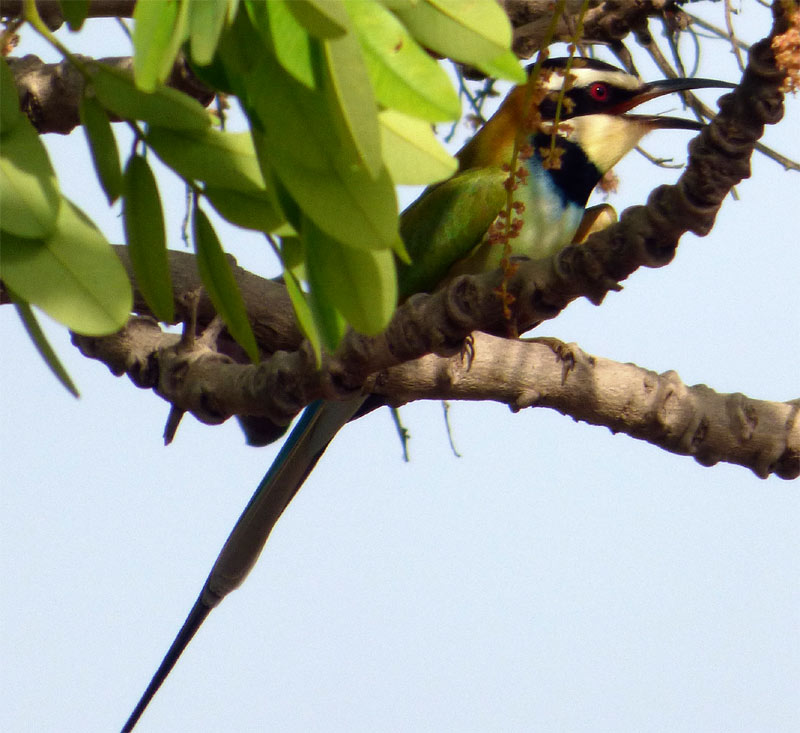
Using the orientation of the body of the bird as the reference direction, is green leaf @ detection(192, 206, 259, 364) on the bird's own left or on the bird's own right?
on the bird's own right

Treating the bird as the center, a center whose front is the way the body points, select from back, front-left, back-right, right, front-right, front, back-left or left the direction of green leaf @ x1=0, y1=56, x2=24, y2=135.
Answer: right

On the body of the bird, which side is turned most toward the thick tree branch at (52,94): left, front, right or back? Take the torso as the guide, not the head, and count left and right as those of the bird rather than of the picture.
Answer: back

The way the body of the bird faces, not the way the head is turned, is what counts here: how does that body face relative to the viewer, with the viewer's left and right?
facing to the right of the viewer

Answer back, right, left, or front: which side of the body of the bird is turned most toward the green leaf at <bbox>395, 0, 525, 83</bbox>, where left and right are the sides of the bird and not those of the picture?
right

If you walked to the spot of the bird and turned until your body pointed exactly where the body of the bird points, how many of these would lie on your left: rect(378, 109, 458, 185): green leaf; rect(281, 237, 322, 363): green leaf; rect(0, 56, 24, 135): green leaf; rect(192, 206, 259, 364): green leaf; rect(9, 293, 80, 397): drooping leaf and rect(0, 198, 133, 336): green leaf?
0

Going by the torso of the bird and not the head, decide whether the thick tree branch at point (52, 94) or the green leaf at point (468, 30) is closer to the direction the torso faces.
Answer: the green leaf

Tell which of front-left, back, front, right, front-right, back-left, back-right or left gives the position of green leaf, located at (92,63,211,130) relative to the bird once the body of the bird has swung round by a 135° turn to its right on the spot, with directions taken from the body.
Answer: front-left

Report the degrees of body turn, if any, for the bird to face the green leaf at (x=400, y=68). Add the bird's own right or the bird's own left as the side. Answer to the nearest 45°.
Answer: approximately 90° to the bird's own right

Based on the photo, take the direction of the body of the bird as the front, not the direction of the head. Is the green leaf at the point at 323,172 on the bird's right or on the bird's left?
on the bird's right

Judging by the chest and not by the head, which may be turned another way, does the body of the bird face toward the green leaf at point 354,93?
no

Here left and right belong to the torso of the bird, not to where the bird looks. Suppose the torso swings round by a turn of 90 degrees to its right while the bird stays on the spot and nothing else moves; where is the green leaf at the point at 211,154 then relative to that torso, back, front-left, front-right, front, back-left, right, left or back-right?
front

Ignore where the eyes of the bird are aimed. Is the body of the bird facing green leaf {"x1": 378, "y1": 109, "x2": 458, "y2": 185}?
no

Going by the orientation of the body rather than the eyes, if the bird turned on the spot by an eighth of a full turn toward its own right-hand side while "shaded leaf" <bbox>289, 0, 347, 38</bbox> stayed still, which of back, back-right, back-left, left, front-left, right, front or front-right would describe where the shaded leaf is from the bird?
front-right

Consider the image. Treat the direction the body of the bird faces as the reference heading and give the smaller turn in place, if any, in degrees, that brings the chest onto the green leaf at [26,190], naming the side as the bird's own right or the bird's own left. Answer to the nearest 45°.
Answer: approximately 90° to the bird's own right

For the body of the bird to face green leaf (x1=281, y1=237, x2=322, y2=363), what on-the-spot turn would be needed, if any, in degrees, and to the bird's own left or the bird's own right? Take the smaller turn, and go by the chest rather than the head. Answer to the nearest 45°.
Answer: approximately 90° to the bird's own right

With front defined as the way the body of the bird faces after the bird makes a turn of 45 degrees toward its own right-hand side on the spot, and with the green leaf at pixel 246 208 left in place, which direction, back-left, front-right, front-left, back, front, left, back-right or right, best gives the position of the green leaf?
front-right
